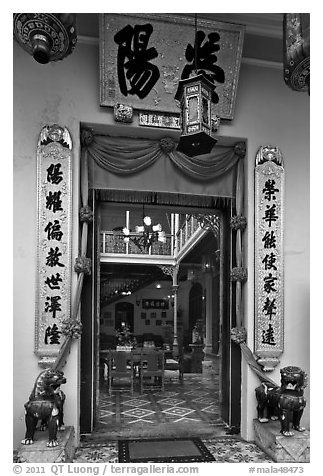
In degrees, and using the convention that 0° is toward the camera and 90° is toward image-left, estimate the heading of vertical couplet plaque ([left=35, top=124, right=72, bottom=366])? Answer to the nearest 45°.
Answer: approximately 0°

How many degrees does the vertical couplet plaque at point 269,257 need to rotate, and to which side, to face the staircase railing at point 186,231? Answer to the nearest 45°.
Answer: approximately 180°
